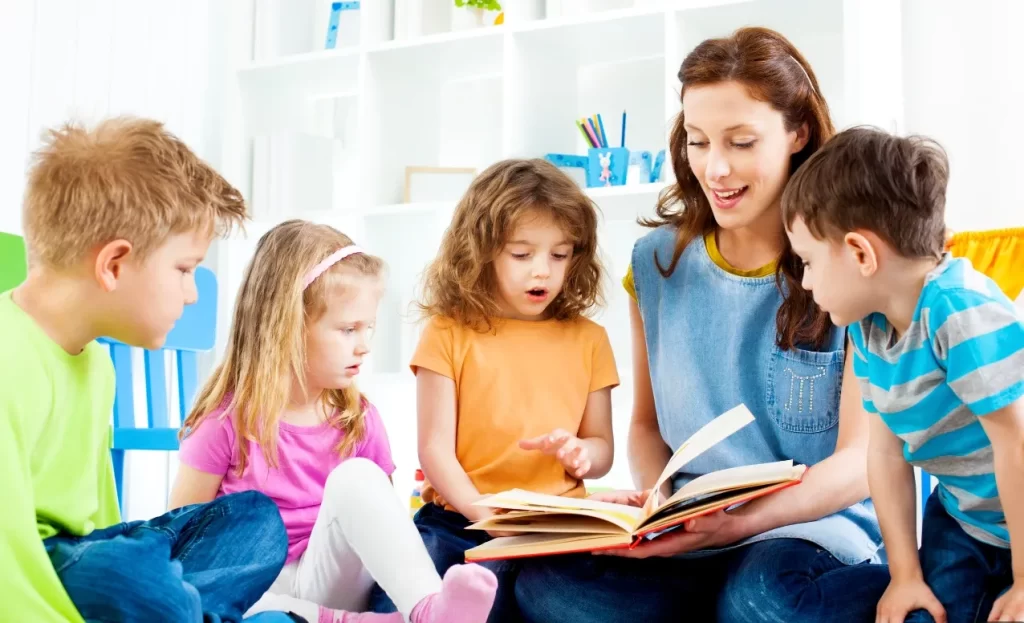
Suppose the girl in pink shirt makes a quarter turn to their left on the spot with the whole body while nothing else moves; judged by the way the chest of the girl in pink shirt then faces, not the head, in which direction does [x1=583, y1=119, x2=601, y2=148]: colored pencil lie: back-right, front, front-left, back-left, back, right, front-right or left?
front

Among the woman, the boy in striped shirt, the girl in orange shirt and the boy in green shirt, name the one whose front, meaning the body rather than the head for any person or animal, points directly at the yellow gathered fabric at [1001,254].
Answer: the boy in green shirt

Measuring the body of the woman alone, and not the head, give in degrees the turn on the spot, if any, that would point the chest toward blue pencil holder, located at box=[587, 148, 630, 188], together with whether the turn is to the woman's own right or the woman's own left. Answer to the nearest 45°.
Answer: approximately 135° to the woman's own right

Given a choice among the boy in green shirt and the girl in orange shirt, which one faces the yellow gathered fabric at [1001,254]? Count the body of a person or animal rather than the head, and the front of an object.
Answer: the boy in green shirt

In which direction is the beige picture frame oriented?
toward the camera

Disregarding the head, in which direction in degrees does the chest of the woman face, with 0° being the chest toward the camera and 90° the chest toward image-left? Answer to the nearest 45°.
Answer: approximately 45°

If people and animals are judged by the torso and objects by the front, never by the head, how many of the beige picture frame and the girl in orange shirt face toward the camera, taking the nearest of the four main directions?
2

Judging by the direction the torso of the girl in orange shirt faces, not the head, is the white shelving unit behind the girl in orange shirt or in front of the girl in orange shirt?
behind

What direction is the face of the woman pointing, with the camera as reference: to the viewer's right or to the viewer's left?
to the viewer's left

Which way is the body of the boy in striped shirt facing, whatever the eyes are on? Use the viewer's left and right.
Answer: facing the viewer and to the left of the viewer

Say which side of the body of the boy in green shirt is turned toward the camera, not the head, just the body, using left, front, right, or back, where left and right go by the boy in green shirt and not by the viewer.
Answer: right

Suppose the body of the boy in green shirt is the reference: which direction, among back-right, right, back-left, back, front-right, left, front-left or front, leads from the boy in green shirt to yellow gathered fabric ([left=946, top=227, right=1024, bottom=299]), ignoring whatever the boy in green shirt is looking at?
front

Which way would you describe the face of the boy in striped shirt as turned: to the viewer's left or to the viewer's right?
to the viewer's left

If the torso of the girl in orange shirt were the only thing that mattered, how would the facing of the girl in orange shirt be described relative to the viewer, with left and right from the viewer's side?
facing the viewer

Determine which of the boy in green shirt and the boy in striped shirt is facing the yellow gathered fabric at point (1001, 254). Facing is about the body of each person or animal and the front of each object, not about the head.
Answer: the boy in green shirt

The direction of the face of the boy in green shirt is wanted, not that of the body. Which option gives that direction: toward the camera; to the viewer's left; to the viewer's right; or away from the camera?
to the viewer's right
